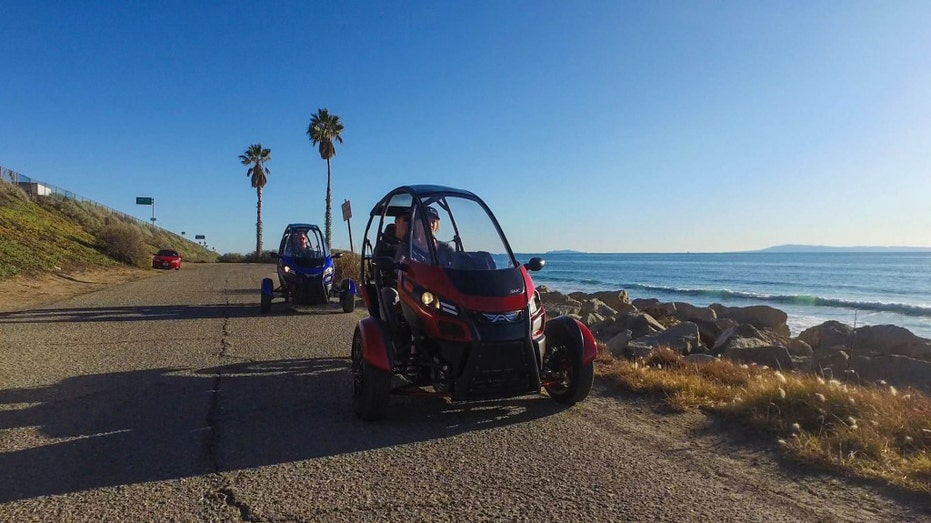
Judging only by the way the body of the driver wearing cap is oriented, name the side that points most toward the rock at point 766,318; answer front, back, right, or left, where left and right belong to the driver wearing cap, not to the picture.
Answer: left

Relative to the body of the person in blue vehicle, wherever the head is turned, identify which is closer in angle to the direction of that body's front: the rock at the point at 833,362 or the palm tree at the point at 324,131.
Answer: the rock

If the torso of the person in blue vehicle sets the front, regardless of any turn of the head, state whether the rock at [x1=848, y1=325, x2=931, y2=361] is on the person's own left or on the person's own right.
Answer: on the person's own left

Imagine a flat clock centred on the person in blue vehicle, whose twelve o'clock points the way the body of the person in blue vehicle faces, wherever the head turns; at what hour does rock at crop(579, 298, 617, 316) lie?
The rock is roughly at 8 o'clock from the person in blue vehicle.

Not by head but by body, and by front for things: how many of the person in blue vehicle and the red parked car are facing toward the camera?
2

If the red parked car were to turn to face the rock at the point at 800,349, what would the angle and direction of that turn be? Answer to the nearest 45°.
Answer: approximately 45° to its left

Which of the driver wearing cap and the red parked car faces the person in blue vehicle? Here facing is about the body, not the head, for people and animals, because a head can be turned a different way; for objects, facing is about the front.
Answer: the red parked car

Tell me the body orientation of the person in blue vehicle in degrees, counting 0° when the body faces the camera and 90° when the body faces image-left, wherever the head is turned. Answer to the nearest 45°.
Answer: approximately 0°

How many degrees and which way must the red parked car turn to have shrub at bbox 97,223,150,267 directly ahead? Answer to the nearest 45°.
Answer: approximately 90° to its right

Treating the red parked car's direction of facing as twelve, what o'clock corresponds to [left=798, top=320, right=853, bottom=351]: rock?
The rock is roughly at 11 o'clock from the red parked car.

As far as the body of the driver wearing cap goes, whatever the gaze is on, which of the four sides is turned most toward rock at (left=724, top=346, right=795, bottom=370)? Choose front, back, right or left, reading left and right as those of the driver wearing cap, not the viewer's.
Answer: left
